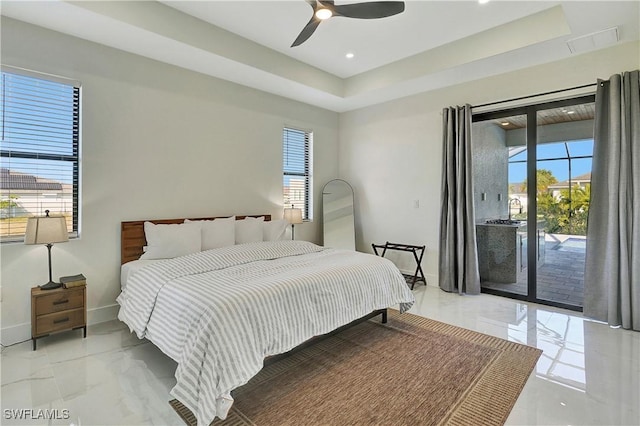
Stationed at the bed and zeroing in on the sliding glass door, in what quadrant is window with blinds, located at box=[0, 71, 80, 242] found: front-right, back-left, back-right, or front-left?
back-left

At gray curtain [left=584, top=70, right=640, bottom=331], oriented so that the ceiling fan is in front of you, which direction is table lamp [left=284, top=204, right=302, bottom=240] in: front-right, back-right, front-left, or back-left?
front-right

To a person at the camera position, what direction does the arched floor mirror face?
facing the viewer

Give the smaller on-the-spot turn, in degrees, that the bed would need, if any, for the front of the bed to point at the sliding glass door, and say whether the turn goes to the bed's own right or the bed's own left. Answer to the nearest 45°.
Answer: approximately 45° to the bed's own left

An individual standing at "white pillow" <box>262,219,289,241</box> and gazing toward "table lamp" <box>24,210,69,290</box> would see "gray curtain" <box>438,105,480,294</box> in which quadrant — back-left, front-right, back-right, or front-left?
back-left

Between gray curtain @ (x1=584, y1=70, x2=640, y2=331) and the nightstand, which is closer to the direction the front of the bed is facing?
the gray curtain

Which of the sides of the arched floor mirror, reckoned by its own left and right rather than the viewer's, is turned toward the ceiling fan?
front

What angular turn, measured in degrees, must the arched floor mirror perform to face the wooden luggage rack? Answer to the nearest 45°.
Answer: approximately 45° to its left

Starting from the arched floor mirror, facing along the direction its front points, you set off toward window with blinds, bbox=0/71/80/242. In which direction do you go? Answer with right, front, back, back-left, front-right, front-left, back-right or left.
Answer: front-right

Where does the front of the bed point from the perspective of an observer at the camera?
facing the viewer and to the right of the viewer

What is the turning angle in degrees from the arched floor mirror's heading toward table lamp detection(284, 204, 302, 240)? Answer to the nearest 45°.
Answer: approximately 45° to its right

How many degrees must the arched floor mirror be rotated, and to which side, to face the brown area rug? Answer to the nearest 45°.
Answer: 0° — it already faces it

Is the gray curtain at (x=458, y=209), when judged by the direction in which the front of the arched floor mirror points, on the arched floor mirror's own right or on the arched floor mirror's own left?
on the arched floor mirror's own left

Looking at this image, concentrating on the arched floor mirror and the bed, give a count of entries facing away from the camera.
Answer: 0
